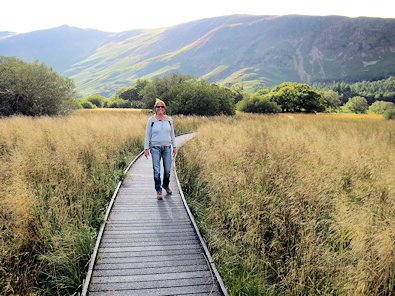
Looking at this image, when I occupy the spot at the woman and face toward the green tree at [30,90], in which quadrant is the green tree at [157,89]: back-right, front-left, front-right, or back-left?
front-right

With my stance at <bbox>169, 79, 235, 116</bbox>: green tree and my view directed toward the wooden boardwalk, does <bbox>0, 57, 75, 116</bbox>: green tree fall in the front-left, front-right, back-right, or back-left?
front-right

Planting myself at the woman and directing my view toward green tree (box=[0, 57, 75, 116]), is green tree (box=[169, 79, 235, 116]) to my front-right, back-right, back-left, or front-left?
front-right

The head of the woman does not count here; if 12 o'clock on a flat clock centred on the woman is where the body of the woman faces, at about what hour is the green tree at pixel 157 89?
The green tree is roughly at 6 o'clock from the woman.

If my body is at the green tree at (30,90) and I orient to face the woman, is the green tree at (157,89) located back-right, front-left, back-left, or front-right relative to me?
back-left

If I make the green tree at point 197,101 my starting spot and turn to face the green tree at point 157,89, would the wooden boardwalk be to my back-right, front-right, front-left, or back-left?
back-left

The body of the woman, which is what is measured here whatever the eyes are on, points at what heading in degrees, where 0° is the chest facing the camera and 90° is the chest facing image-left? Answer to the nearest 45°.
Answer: approximately 0°

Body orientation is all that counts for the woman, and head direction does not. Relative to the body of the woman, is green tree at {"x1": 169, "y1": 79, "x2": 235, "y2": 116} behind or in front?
behind

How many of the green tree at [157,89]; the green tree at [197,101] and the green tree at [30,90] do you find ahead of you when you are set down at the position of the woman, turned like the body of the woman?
0

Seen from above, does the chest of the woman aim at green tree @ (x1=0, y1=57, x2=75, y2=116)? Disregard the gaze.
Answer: no

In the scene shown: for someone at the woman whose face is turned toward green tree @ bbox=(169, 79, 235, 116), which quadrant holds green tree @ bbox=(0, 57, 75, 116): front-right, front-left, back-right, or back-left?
front-left
